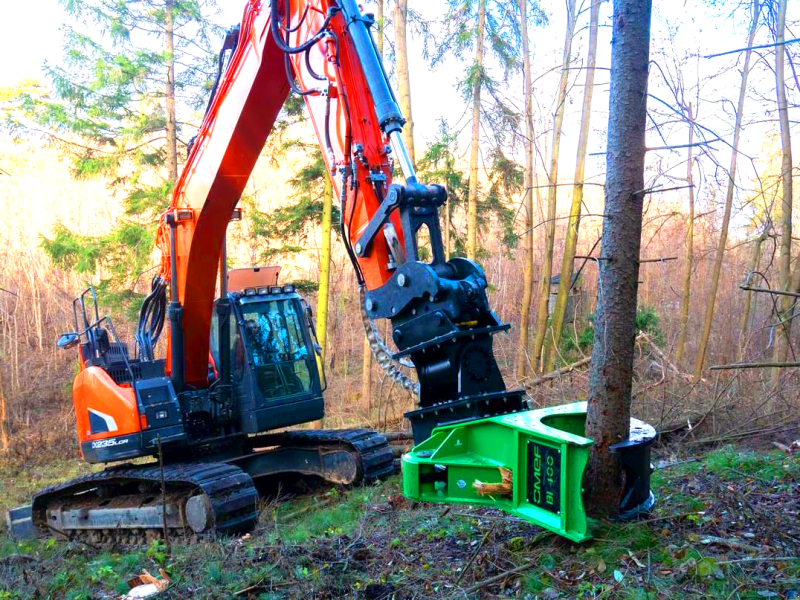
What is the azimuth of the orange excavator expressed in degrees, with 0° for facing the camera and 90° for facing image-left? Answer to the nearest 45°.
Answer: approximately 315°

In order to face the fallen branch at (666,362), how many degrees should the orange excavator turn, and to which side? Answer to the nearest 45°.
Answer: approximately 45° to its left

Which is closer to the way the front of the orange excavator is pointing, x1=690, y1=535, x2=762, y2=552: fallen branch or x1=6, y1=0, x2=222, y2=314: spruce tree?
the fallen branch

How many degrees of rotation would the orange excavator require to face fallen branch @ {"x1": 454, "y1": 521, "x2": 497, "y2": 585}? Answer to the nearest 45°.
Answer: approximately 45° to its right

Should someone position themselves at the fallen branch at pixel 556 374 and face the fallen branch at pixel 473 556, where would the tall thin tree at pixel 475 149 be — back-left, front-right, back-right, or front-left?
back-right

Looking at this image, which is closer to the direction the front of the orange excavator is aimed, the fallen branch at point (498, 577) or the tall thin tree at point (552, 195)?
the fallen branch

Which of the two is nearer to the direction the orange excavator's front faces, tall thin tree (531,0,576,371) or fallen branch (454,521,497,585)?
the fallen branch

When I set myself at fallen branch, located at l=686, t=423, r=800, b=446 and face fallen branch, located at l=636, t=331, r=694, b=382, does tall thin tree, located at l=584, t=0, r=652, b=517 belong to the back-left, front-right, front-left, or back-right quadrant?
back-left

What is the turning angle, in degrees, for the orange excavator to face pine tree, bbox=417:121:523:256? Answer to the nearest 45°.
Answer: approximately 90° to its left

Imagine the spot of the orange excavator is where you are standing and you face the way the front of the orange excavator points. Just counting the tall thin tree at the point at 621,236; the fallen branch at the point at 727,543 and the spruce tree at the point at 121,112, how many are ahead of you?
2

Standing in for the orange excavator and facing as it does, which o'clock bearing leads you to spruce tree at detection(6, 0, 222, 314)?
The spruce tree is roughly at 7 o'clock from the orange excavator.
